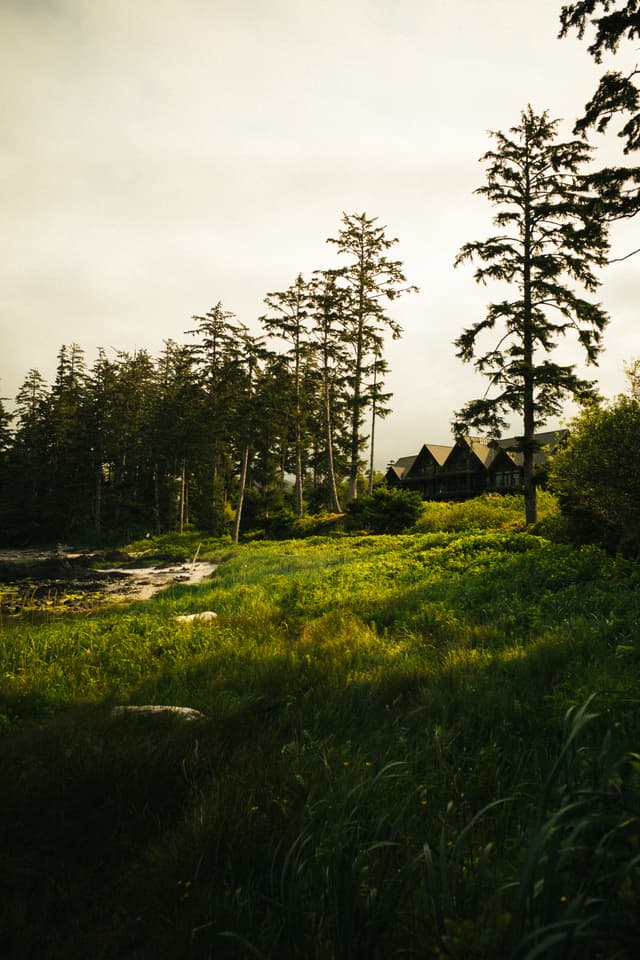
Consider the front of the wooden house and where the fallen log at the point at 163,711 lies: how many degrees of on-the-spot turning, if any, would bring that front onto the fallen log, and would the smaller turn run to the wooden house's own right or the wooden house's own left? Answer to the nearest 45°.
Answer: approximately 45° to the wooden house's own left

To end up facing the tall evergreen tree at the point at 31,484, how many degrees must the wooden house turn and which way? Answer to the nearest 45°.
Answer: approximately 45° to its right

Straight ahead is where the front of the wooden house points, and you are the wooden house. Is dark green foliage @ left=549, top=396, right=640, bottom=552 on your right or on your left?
on your left

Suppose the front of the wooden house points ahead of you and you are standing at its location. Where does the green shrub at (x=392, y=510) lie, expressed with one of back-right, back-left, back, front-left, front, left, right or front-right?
front-left

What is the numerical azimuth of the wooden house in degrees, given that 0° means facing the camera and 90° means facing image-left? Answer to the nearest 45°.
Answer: approximately 45°
